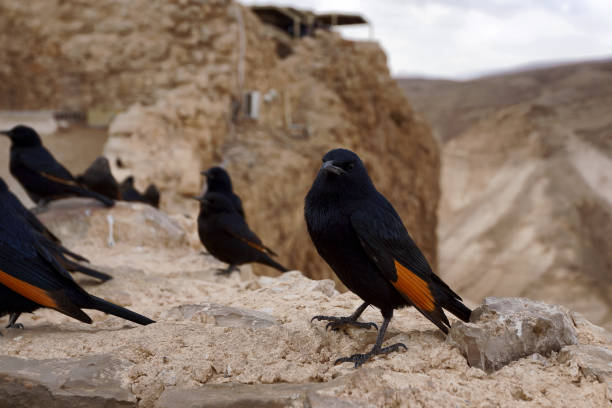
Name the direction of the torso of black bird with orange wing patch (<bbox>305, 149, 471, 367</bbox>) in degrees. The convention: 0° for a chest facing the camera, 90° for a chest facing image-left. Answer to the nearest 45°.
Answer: approximately 45°

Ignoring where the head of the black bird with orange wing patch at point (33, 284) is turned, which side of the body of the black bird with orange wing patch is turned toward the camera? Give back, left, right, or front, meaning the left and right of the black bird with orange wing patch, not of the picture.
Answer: left

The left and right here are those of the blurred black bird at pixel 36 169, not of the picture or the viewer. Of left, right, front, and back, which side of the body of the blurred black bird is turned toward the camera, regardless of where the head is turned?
left

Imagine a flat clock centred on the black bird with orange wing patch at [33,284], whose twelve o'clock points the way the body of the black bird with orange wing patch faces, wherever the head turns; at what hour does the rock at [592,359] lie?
The rock is roughly at 7 o'clock from the black bird with orange wing patch.

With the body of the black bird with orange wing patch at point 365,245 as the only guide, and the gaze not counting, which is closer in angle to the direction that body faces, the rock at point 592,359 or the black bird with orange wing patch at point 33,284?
the black bird with orange wing patch

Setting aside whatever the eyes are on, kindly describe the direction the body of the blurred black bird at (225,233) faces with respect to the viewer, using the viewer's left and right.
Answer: facing to the left of the viewer

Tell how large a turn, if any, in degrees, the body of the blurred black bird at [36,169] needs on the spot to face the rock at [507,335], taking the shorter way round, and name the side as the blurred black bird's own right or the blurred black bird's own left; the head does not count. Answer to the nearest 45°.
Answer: approximately 90° to the blurred black bird's own left

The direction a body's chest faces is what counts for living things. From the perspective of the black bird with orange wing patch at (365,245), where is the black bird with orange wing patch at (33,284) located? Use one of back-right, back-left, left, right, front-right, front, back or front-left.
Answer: front-right

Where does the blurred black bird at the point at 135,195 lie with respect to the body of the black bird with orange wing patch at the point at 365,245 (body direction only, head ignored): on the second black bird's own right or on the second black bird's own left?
on the second black bird's own right

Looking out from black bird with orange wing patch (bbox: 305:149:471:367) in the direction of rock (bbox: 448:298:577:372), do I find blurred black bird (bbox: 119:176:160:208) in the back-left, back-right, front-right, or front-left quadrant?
back-left

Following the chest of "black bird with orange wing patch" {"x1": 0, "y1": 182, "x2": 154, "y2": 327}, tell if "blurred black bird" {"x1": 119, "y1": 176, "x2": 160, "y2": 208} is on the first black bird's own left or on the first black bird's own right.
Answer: on the first black bird's own right
